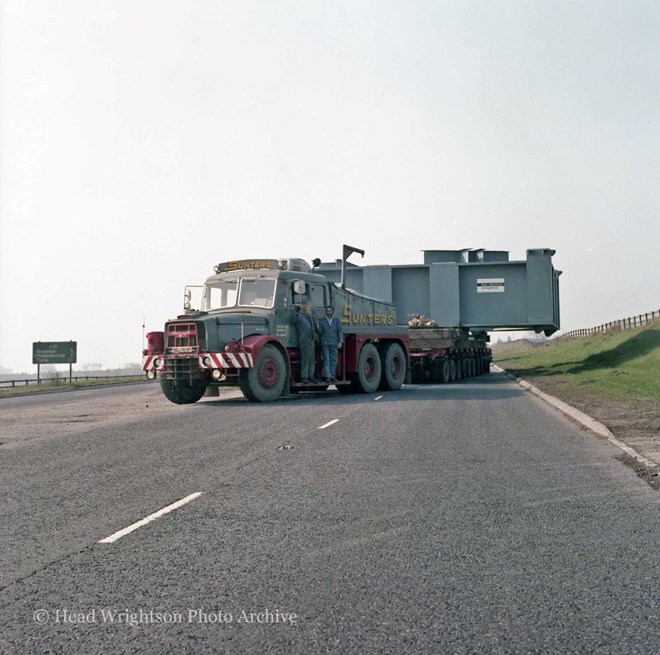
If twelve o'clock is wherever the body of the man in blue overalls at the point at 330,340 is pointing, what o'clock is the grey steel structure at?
The grey steel structure is roughly at 7 o'clock from the man in blue overalls.

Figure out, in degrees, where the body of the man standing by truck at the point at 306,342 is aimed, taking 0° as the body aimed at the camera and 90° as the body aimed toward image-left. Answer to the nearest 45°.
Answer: approximately 315°

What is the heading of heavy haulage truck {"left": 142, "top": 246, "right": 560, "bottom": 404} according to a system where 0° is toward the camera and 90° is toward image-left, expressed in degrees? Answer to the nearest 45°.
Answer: approximately 45°

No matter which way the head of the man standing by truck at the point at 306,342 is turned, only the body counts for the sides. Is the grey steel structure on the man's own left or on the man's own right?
on the man's own left

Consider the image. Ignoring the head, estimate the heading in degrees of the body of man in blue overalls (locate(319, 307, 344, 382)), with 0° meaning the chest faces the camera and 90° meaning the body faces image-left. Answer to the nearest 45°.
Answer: approximately 0°

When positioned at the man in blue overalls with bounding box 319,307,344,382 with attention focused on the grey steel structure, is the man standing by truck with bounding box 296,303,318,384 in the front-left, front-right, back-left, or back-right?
back-left

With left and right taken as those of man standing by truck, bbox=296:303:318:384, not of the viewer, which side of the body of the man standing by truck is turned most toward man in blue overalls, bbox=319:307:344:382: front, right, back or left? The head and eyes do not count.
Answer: left
